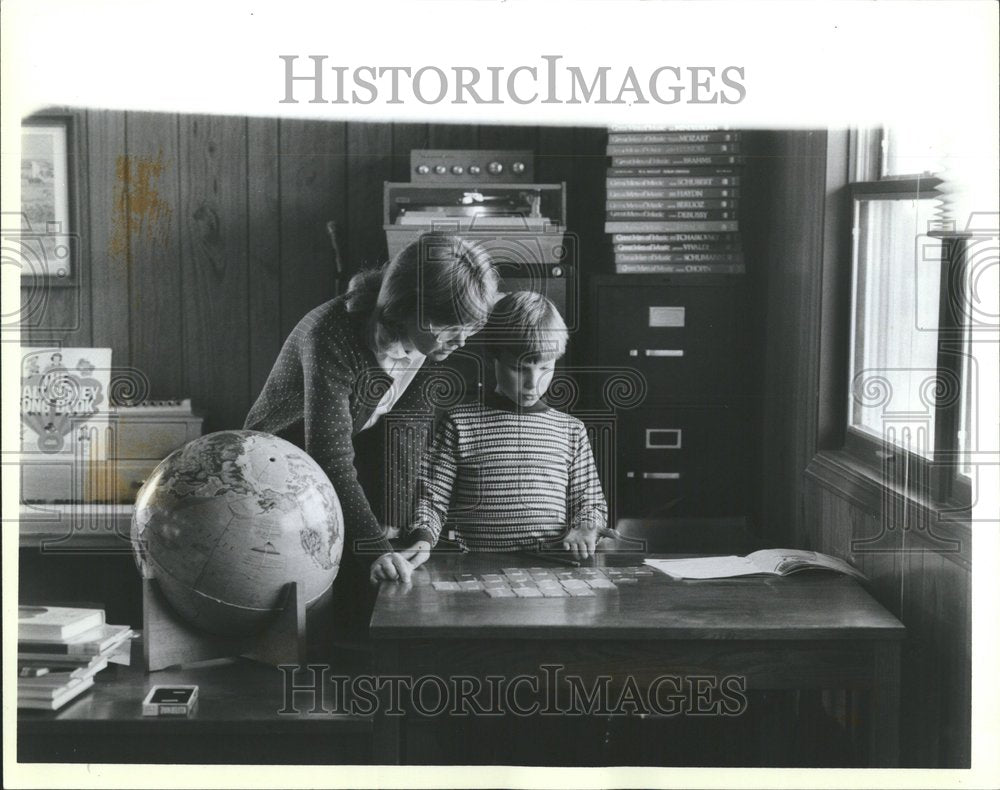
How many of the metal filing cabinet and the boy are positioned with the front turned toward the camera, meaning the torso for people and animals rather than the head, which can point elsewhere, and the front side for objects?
2

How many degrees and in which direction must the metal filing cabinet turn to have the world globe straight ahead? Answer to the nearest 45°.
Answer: approximately 45° to its right

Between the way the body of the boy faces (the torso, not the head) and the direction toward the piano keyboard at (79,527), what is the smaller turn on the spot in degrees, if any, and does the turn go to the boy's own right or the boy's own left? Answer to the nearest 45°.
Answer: approximately 90° to the boy's own right

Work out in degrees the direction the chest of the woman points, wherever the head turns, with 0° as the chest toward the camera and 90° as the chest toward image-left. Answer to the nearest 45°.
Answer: approximately 315°
